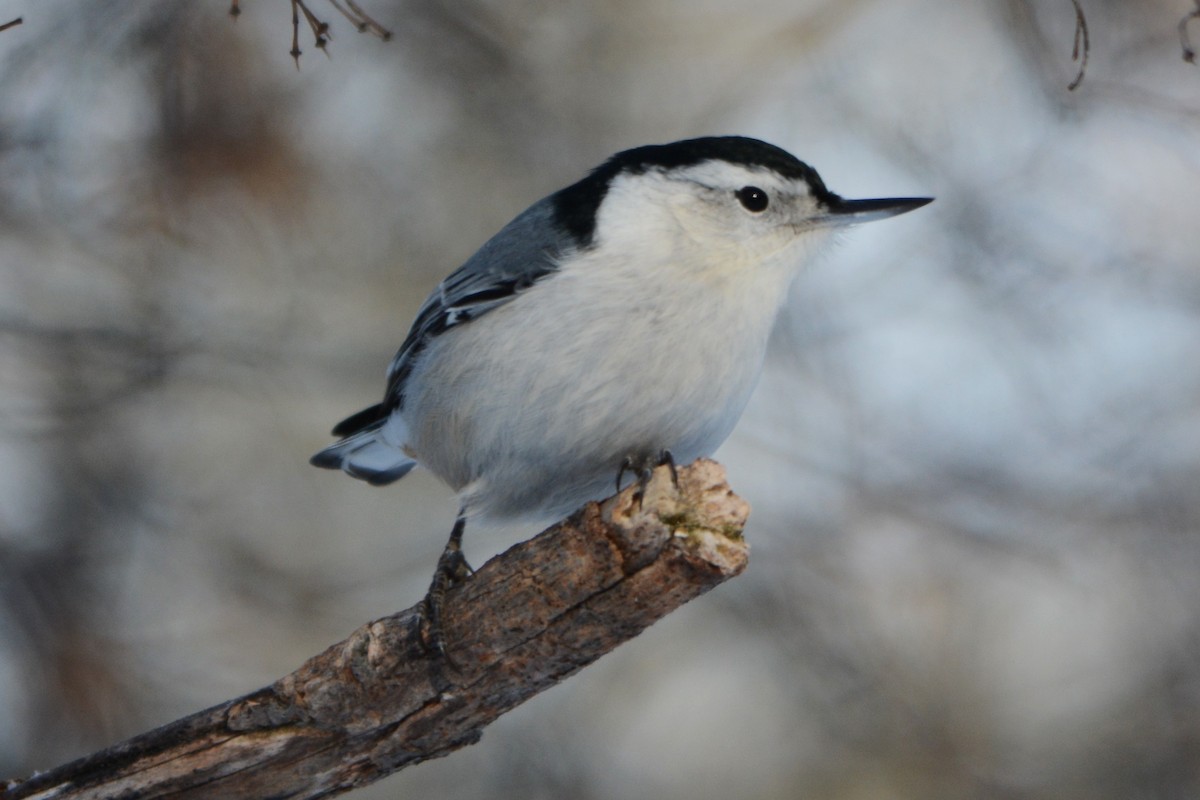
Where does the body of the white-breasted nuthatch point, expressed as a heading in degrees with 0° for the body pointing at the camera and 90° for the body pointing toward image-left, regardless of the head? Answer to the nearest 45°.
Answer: approximately 270°
